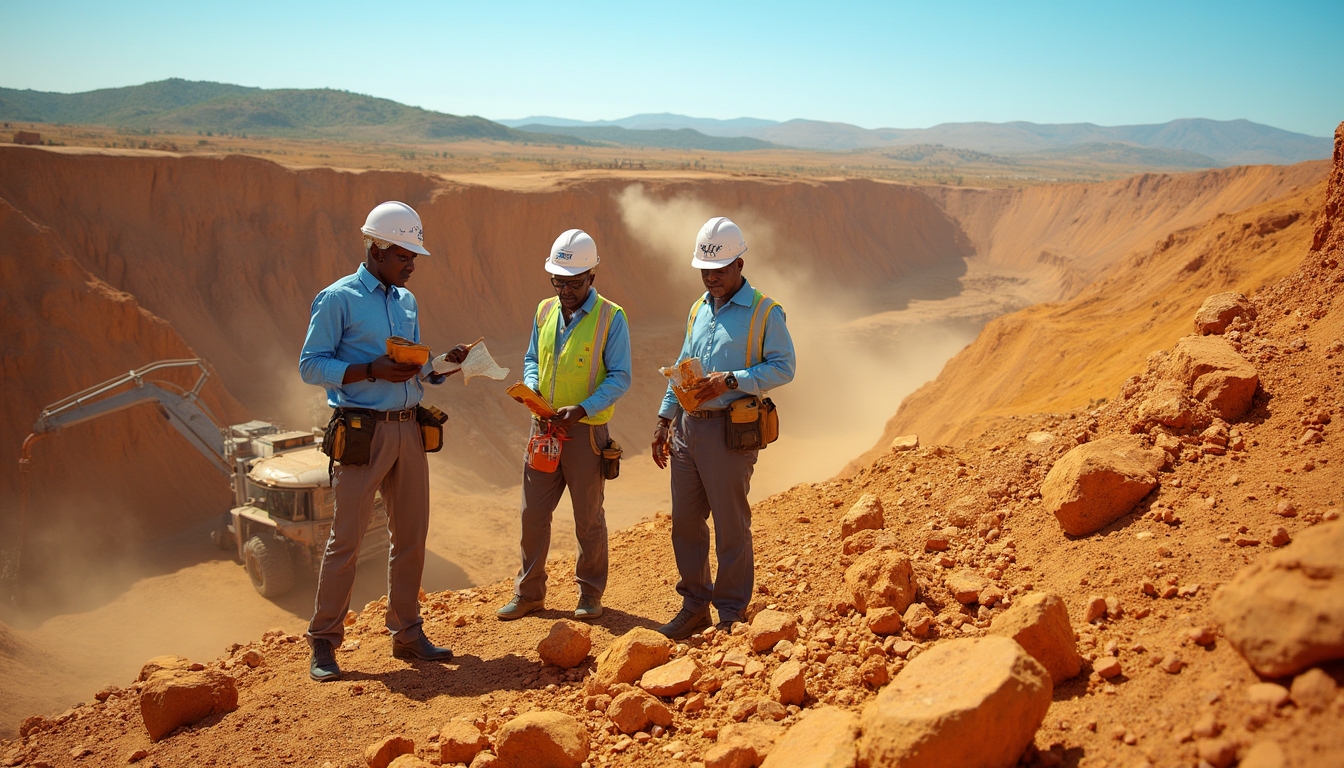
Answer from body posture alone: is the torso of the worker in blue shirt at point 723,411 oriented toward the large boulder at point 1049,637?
no

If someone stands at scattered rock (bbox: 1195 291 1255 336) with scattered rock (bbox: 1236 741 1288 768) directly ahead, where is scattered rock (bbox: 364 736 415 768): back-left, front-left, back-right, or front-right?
front-right

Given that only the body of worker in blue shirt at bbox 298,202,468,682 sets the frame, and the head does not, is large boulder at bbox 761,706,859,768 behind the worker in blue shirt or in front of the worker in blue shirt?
in front

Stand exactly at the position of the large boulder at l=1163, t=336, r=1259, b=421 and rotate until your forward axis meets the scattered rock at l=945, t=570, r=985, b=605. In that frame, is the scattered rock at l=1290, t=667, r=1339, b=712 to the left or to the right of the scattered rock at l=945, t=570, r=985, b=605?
left

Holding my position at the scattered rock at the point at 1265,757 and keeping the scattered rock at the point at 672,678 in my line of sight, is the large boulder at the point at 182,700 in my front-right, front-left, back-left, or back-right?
front-left

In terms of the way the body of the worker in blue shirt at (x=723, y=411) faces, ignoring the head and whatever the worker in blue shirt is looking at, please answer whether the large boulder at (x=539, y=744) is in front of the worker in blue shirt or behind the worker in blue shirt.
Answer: in front

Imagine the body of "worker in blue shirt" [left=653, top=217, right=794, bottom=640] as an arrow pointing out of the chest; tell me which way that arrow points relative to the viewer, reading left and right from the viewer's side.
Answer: facing the viewer and to the left of the viewer

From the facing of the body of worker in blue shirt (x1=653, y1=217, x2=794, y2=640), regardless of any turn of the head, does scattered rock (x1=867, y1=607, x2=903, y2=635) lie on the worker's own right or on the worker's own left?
on the worker's own left

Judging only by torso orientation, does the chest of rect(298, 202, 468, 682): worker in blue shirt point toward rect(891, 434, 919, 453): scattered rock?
no

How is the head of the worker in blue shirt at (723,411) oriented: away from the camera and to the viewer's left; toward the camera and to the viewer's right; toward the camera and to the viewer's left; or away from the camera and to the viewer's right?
toward the camera and to the viewer's left

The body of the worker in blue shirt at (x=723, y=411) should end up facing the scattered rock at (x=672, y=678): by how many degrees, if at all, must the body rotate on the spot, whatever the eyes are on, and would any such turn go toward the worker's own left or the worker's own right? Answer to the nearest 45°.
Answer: approximately 45° to the worker's own left

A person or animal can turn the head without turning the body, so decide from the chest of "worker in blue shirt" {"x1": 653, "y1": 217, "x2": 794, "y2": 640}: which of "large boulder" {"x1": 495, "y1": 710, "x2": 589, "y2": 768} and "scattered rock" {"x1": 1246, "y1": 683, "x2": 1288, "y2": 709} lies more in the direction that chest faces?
the large boulder

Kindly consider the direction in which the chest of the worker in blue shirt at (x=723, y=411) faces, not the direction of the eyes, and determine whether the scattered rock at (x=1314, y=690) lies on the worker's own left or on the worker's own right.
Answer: on the worker's own left

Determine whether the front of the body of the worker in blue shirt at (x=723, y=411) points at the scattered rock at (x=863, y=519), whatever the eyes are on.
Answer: no
